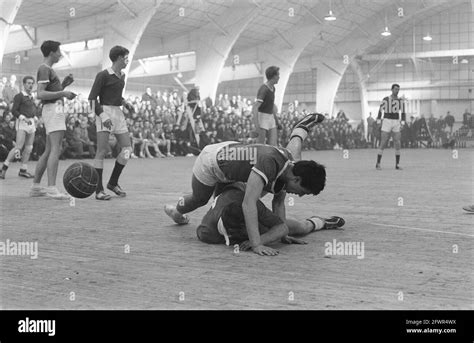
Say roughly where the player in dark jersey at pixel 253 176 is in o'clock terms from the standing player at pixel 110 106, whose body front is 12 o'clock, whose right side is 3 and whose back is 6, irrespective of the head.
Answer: The player in dark jersey is roughly at 1 o'clock from the standing player.

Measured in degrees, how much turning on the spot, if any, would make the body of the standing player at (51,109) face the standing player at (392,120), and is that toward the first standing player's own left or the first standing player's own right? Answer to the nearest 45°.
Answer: approximately 45° to the first standing player's own left

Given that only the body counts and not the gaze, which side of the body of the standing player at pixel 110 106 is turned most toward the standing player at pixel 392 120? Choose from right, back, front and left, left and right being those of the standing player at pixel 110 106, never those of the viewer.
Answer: left

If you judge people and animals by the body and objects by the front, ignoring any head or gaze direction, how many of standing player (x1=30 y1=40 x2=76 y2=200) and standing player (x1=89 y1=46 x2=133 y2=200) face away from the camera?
0

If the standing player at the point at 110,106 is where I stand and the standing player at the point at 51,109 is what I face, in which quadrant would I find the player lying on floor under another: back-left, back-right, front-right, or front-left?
back-left

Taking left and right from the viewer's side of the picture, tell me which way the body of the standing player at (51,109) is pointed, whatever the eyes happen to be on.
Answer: facing to the right of the viewer

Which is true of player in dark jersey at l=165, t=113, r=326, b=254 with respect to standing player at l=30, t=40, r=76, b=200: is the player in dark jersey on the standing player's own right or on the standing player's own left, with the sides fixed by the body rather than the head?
on the standing player's own right

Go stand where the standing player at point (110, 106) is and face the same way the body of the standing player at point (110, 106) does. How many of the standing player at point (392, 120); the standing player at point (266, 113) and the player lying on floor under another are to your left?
2

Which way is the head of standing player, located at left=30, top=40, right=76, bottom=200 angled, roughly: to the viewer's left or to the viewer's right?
to the viewer's right

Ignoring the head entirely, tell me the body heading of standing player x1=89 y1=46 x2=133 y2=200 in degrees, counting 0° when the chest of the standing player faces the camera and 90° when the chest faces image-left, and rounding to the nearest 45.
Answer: approximately 315°

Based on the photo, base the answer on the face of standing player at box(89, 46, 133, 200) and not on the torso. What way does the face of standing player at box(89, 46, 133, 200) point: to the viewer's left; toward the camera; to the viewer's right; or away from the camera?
to the viewer's right
